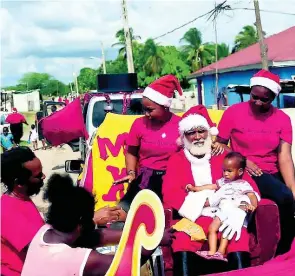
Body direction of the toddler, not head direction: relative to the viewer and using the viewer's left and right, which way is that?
facing the viewer and to the left of the viewer

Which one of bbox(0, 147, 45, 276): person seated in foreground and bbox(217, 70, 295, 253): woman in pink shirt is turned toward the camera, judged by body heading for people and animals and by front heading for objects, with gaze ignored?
the woman in pink shirt

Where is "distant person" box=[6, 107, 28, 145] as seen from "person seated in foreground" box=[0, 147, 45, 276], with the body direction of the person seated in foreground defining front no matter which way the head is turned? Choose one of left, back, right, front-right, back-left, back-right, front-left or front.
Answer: left

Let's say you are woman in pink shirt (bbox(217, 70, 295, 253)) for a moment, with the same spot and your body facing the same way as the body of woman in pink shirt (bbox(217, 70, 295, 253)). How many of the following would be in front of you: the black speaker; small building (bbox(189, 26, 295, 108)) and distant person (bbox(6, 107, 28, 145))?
0

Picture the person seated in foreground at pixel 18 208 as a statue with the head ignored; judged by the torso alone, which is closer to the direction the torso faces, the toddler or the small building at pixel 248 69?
the toddler

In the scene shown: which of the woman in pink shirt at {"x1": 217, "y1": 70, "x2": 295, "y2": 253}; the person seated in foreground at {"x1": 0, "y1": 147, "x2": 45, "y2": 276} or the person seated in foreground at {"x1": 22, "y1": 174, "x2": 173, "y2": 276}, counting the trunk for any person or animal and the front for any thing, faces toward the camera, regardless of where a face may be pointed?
the woman in pink shirt

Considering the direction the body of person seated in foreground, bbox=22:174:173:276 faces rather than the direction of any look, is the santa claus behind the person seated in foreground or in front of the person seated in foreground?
in front

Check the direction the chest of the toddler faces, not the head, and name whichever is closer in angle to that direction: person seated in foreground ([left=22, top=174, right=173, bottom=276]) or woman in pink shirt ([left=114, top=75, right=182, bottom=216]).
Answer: the person seated in foreground

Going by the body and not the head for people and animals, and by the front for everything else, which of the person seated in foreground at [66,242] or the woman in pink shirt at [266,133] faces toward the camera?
the woman in pink shirt

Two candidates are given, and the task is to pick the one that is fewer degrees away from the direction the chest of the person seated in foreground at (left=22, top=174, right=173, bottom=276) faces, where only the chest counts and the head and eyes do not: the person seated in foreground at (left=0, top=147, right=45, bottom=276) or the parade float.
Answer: the parade float

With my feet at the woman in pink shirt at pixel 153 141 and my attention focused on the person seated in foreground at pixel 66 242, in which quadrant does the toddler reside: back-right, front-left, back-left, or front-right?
front-left

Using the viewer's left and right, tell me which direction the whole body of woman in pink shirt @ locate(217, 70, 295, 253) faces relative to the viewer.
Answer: facing the viewer

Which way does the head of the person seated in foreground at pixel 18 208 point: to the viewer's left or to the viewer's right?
to the viewer's right

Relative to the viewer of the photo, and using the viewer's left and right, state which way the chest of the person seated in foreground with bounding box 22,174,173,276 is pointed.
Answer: facing away from the viewer and to the right of the viewer

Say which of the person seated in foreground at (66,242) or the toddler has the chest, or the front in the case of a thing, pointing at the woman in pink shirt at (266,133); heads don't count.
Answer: the person seated in foreground

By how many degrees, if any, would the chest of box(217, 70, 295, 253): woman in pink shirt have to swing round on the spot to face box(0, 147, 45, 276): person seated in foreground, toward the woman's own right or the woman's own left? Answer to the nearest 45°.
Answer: approximately 45° to the woman's own right

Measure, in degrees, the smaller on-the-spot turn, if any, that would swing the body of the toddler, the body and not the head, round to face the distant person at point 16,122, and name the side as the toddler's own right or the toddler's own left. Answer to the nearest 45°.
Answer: approximately 90° to the toddler's own right
